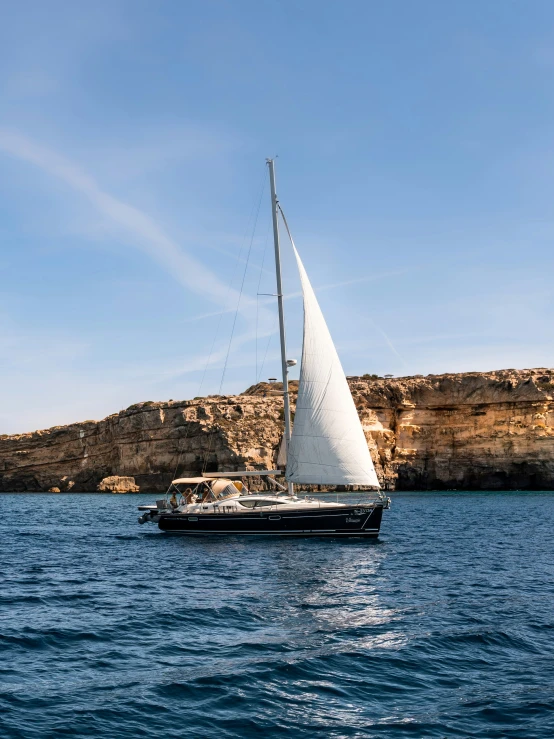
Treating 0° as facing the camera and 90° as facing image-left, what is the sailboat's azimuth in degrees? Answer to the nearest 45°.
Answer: approximately 270°
